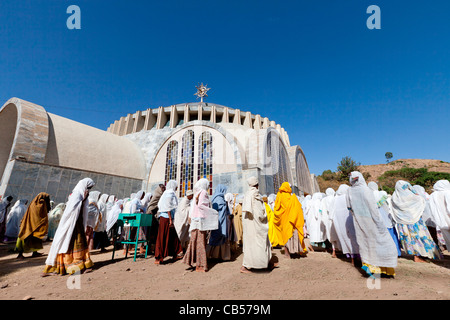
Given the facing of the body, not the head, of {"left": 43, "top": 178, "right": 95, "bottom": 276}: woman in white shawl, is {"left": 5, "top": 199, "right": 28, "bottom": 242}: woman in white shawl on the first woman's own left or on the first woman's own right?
on the first woman's own left

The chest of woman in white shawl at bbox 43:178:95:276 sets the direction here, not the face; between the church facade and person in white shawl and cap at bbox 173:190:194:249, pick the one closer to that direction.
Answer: the person in white shawl and cap

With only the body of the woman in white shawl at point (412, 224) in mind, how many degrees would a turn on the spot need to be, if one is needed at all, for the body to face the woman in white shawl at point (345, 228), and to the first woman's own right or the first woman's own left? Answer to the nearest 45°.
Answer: approximately 90° to the first woman's own left

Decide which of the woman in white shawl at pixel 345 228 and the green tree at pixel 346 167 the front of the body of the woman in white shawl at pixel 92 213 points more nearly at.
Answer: the green tree

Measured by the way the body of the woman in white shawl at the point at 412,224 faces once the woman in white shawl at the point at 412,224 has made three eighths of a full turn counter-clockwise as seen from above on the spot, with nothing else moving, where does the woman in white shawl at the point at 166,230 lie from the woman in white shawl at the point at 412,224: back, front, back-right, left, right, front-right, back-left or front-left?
front-right

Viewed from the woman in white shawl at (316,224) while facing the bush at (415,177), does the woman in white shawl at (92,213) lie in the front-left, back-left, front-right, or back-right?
back-left

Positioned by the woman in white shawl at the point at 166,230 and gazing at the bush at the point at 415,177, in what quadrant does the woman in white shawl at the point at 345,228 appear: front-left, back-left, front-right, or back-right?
front-right

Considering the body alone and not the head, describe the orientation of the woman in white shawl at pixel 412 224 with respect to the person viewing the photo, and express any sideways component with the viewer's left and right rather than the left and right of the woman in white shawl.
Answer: facing away from the viewer and to the left of the viewer

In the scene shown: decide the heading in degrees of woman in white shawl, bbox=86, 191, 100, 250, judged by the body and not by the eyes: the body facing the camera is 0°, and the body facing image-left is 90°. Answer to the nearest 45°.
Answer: approximately 225°

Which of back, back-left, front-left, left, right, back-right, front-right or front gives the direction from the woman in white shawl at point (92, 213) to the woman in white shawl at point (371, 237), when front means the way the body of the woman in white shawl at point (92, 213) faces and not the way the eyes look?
right

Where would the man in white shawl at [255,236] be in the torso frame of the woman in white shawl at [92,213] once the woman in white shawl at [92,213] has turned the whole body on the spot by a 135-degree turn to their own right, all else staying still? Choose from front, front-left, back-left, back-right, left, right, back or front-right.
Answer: front-left
